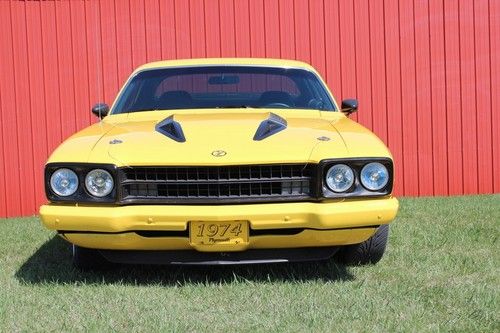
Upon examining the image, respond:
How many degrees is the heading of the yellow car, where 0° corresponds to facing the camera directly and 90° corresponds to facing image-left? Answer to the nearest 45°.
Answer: approximately 0°
